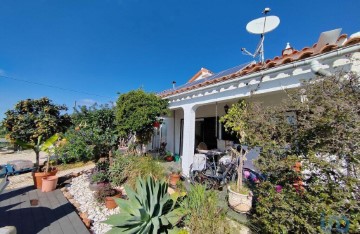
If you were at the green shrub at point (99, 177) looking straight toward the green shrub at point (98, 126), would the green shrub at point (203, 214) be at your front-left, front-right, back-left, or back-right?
back-right

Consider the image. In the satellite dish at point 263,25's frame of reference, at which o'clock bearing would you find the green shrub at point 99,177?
The green shrub is roughly at 1 o'clock from the satellite dish.

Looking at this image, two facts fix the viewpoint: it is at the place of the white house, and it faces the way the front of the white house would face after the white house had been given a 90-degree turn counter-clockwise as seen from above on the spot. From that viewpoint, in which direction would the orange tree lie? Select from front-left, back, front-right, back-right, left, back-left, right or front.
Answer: back-right

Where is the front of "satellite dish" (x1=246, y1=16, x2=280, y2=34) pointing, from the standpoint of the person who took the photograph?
facing the viewer and to the left of the viewer

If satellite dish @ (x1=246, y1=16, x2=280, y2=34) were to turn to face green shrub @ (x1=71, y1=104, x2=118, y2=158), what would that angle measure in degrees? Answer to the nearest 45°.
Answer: approximately 45° to its right

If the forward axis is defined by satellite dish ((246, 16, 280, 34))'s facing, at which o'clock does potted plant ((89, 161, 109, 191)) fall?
The potted plant is roughly at 1 o'clock from the satellite dish.

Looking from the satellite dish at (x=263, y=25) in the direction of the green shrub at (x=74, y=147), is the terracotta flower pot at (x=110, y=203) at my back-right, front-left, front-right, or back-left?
front-left
